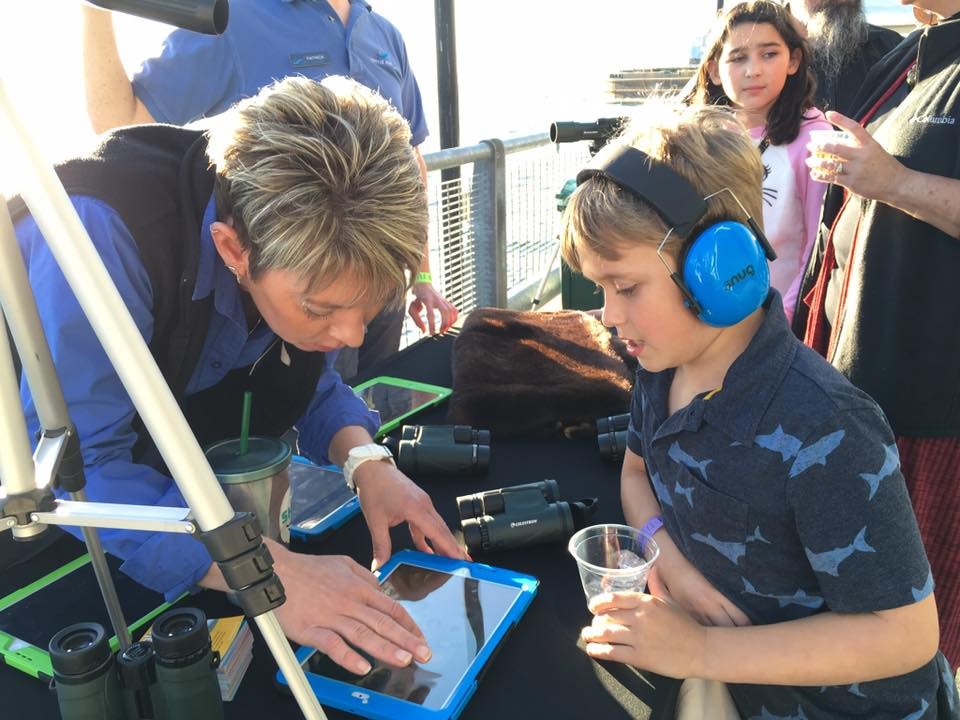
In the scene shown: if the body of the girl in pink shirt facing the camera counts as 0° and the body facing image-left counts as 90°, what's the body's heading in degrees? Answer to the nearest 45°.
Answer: approximately 0°

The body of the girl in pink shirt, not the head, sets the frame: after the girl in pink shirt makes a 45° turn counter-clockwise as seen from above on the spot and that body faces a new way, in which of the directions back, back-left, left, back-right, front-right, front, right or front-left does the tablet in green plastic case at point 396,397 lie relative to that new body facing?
right

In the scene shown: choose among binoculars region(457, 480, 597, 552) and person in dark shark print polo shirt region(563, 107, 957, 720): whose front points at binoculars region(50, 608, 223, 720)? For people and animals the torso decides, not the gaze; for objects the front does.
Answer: the person in dark shark print polo shirt

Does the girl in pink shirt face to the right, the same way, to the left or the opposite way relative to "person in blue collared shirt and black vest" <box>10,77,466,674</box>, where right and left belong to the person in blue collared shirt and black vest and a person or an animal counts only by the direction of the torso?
to the right

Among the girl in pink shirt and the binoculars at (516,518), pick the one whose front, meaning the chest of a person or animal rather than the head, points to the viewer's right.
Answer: the binoculars

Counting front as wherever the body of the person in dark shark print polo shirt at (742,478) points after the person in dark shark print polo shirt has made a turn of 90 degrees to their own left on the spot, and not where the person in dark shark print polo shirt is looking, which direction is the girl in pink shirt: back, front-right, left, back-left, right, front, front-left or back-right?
back-left

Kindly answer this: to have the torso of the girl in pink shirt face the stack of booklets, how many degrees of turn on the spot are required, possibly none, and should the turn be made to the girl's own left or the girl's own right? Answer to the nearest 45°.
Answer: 0° — they already face it

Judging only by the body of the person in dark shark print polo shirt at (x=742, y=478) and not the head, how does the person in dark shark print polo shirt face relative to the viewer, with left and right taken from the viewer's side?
facing the viewer and to the left of the viewer

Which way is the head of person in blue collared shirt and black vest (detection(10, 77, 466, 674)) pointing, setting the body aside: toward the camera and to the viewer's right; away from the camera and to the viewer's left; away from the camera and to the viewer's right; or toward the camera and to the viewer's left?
toward the camera and to the viewer's right

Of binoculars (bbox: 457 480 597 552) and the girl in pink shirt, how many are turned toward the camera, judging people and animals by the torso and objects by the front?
1

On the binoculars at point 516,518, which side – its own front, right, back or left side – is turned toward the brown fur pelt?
left

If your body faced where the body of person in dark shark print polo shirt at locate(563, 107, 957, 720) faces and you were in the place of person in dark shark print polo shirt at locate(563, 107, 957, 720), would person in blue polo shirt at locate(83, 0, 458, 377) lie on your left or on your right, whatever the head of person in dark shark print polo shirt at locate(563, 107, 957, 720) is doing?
on your right

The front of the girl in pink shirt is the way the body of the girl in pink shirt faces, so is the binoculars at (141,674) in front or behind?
in front
